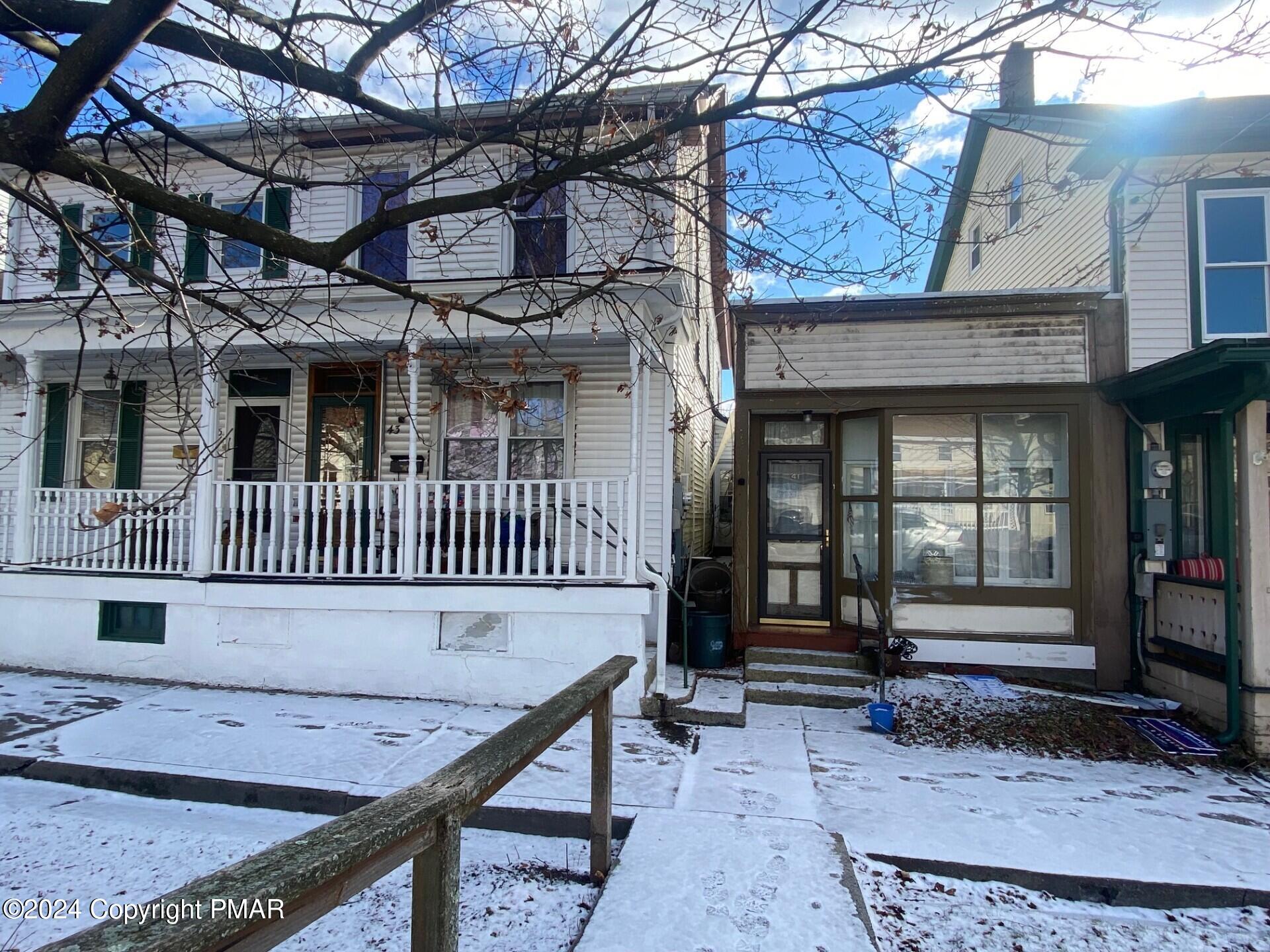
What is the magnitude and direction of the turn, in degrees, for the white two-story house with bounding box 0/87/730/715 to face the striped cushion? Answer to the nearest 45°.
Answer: approximately 45° to its left

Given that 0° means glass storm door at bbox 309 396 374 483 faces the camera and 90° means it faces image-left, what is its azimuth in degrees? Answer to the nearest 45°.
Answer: approximately 0°

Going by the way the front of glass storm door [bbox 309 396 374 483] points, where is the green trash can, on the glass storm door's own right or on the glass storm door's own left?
on the glass storm door's own left

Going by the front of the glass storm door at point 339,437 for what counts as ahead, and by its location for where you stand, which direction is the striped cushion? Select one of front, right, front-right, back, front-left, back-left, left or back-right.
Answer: front-left

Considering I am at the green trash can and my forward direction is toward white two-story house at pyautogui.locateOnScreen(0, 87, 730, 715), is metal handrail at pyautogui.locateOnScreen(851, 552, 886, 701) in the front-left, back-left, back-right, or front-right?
back-left

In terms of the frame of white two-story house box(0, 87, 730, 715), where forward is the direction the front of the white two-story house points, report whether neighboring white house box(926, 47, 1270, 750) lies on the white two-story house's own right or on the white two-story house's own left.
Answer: on the white two-story house's own left

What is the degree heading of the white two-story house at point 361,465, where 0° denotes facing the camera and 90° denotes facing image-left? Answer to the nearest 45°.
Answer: approximately 0°

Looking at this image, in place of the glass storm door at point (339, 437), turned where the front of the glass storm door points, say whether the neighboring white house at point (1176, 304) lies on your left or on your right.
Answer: on your left

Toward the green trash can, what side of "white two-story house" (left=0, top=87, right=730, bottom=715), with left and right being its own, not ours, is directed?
left

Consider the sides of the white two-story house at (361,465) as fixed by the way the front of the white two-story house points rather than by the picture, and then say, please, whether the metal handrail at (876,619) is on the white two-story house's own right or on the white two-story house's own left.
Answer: on the white two-story house's own left
